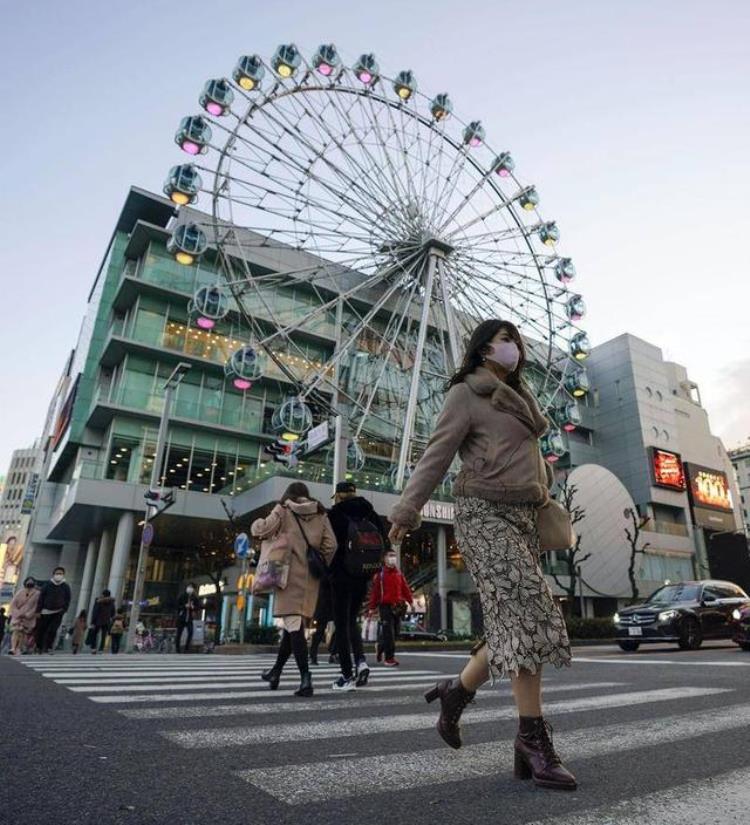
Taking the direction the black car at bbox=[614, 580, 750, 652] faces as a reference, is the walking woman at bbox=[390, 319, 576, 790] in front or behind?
in front

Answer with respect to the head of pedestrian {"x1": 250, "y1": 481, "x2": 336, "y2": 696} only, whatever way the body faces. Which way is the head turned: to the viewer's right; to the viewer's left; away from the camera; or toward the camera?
away from the camera

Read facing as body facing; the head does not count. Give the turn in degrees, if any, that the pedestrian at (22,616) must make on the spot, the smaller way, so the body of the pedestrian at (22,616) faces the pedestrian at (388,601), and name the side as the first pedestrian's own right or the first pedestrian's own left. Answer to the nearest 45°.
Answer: approximately 45° to the first pedestrian's own left

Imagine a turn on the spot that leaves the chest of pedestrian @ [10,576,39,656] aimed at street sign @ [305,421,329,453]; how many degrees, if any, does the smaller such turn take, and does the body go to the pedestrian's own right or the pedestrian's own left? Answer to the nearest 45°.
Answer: approximately 90° to the pedestrian's own left

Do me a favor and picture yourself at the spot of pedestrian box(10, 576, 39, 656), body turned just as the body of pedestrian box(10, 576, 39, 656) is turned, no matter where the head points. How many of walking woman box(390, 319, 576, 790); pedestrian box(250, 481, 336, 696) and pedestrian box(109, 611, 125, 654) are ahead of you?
2

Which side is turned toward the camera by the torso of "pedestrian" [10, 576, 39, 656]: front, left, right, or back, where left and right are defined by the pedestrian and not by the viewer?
front

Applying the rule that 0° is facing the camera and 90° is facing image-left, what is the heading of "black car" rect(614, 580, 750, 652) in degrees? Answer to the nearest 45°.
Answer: approximately 45°

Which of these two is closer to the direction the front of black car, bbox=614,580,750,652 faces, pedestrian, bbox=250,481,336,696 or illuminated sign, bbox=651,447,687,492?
the pedestrian

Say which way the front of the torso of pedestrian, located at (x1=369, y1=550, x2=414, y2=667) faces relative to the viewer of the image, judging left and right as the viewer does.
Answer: facing the viewer

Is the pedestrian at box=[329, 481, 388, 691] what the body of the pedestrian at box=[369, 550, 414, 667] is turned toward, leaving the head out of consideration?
yes
